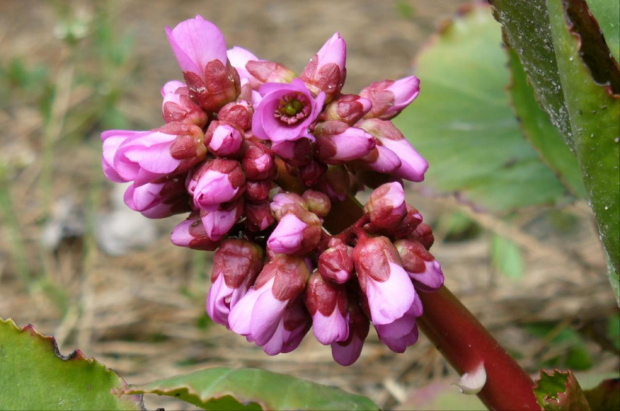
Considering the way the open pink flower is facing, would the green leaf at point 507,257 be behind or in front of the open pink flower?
behind

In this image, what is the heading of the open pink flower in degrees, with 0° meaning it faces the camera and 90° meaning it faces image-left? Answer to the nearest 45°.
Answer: approximately 0°
